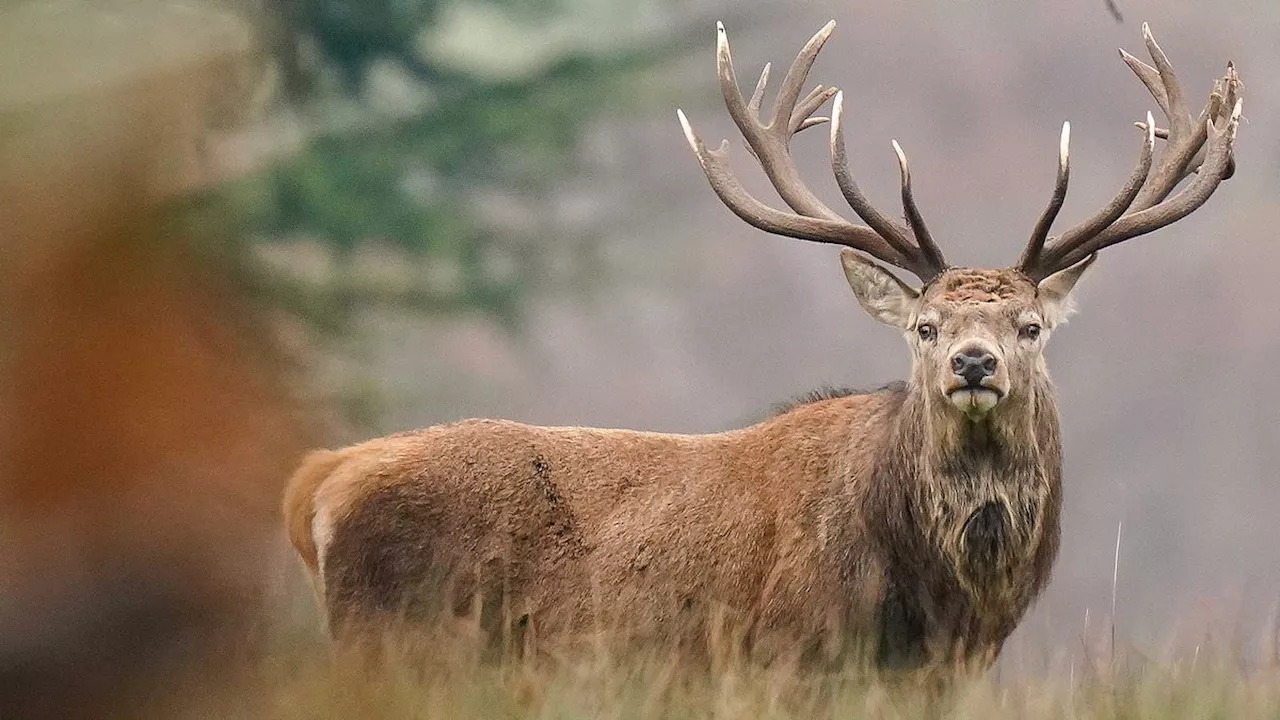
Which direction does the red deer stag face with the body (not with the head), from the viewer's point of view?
to the viewer's right
